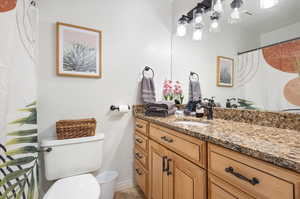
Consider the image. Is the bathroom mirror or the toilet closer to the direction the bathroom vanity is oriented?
the toilet

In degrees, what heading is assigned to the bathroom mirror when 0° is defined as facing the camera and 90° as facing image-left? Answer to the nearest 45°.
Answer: approximately 45°

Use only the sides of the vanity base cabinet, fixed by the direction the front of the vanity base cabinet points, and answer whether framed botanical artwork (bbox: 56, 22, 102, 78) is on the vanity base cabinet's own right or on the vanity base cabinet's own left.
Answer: on the vanity base cabinet's own right
